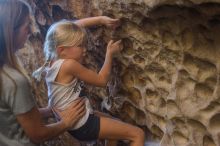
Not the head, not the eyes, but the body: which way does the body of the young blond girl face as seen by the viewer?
to the viewer's right

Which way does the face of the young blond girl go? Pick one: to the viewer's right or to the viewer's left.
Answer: to the viewer's right
